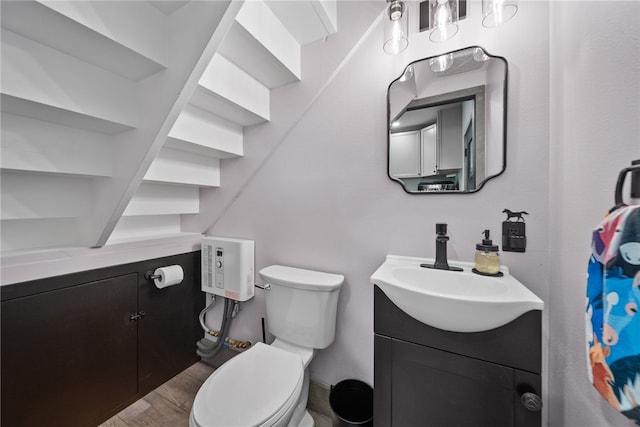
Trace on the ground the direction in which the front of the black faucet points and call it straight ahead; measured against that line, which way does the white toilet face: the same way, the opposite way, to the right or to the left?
the same way

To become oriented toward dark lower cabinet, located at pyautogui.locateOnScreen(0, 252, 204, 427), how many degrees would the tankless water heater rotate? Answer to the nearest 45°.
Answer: approximately 45° to its right

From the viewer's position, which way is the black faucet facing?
facing the viewer

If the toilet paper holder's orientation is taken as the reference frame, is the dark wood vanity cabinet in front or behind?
in front

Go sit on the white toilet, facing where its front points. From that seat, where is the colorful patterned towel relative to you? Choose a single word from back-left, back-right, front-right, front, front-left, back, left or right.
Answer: left

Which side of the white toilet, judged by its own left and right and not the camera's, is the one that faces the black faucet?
left

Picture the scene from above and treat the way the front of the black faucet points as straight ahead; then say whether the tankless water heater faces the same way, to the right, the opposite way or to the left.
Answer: the same way

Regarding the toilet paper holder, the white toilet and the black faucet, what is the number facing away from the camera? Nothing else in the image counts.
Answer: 0

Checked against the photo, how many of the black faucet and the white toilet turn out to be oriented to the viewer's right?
0

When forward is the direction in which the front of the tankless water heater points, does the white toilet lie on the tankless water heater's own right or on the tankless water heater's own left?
on the tankless water heater's own left

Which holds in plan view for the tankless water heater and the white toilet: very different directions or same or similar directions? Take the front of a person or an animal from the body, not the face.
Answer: same or similar directions

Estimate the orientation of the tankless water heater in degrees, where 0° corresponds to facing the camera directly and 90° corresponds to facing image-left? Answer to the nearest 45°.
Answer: approximately 45°

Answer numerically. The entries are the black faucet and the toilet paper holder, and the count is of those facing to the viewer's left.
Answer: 0
